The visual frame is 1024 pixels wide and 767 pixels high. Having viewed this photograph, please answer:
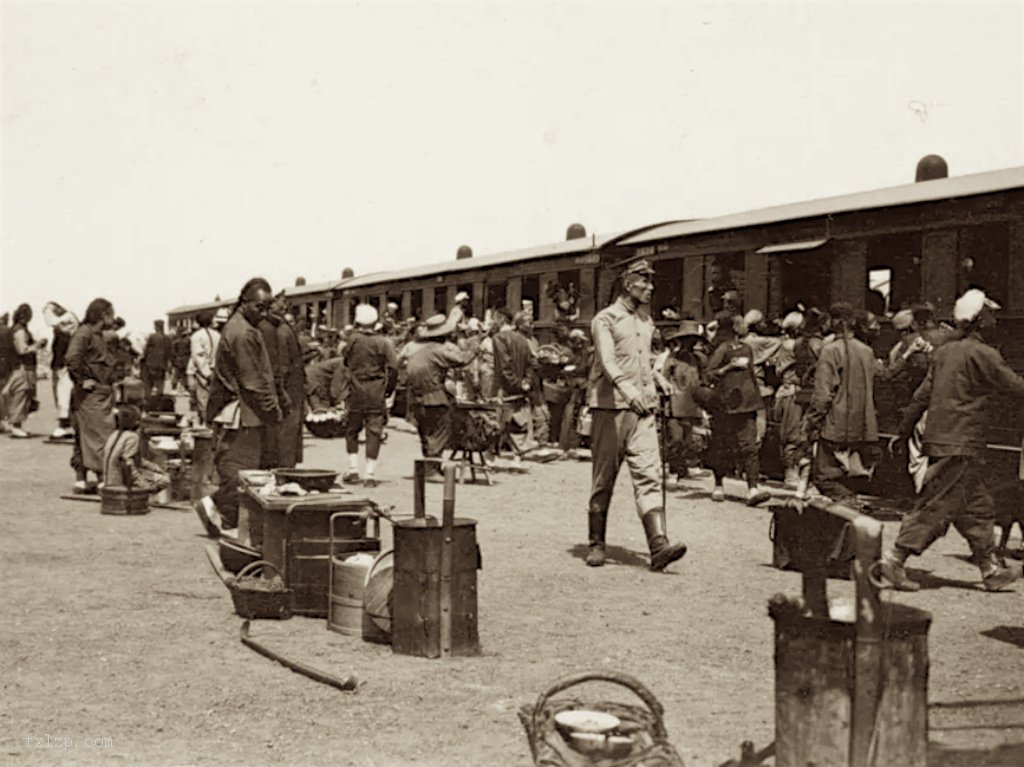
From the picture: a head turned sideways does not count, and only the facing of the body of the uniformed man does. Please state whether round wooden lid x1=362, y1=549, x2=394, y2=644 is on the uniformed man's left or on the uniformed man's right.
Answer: on the uniformed man's right

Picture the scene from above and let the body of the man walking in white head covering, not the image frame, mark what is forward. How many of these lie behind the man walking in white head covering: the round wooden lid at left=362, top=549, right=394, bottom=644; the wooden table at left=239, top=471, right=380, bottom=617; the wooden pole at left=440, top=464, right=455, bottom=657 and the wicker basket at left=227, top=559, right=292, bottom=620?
4

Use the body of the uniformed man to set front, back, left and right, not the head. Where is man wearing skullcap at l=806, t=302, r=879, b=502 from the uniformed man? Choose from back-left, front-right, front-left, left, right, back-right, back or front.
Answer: left

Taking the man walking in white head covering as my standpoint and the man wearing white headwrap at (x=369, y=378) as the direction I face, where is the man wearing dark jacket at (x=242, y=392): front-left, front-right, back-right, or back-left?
front-left

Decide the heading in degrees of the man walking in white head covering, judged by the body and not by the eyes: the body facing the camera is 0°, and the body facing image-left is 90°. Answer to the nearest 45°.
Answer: approximately 225°

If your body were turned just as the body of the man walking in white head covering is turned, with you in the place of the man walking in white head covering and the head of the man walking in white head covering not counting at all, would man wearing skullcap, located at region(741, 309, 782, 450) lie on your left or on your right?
on your left

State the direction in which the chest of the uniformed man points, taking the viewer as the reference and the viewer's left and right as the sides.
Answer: facing the viewer and to the right of the viewer

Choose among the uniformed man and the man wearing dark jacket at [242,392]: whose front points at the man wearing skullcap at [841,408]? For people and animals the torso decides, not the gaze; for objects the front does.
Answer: the man wearing dark jacket at [242,392]

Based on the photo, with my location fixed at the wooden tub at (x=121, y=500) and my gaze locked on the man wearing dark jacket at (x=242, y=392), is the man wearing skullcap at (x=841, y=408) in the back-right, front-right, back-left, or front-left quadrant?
front-left

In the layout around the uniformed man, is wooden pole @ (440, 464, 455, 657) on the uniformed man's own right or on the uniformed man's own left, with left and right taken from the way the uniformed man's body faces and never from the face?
on the uniformed man's own right

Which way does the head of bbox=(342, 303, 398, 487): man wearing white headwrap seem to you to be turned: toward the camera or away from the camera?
away from the camera

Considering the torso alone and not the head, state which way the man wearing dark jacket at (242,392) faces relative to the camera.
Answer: to the viewer's right

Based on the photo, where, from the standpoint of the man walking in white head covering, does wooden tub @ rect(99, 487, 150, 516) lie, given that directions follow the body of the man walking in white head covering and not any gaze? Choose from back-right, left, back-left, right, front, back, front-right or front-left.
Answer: back-left

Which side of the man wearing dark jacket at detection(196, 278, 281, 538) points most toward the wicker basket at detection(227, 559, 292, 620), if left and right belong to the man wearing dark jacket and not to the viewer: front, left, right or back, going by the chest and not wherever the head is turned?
right

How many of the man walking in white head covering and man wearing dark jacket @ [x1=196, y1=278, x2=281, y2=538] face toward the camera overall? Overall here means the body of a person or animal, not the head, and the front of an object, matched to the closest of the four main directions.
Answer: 0

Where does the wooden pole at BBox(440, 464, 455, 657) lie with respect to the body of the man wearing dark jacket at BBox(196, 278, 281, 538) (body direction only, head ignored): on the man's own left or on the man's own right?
on the man's own right

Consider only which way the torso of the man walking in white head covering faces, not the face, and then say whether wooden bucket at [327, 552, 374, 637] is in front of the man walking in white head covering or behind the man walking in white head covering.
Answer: behind
